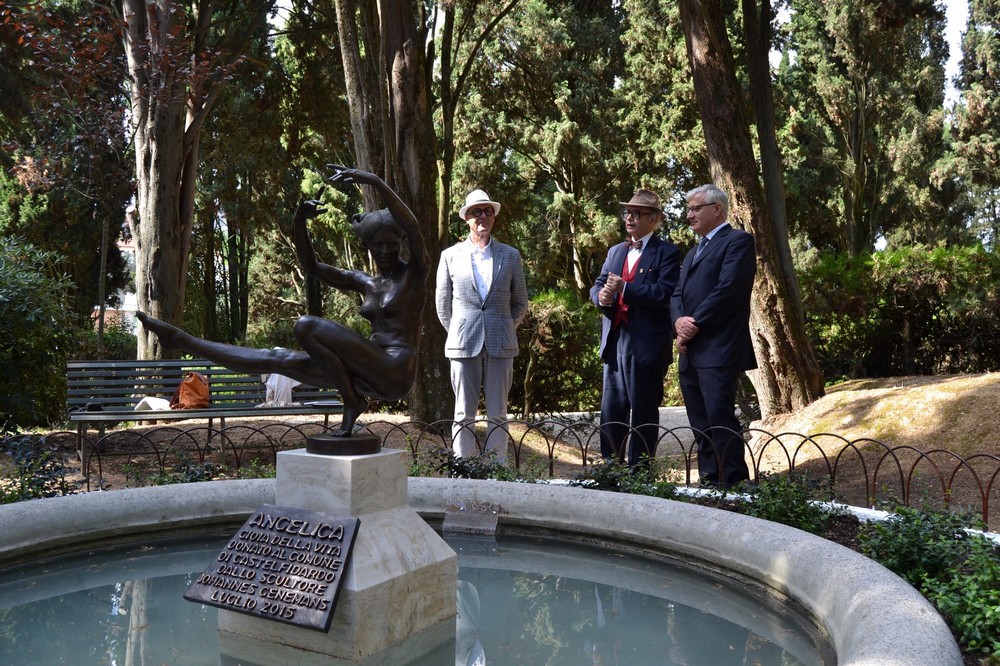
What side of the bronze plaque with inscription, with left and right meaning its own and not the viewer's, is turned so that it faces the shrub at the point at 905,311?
back

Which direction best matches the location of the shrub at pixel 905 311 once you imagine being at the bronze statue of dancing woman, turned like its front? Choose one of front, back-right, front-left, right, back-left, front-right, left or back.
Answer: back

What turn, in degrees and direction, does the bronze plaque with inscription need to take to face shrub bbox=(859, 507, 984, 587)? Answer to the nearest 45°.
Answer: approximately 135° to its left

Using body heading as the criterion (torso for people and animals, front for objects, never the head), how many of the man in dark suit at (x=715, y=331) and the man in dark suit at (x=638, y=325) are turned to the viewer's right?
0

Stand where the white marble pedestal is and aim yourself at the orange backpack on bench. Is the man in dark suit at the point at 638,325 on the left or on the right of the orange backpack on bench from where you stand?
right

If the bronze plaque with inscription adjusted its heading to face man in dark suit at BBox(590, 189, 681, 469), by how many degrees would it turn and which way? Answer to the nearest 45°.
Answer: approximately 180°

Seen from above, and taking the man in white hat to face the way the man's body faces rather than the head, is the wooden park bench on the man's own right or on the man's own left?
on the man's own right

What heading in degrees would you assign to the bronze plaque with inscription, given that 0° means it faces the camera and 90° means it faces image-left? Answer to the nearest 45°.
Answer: approximately 45°

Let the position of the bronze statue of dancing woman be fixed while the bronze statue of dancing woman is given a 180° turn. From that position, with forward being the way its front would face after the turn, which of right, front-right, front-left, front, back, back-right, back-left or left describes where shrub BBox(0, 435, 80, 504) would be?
left

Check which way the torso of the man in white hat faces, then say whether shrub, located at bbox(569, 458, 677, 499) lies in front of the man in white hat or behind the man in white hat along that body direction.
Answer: in front

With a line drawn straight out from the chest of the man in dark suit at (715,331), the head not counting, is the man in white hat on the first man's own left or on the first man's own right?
on the first man's own right

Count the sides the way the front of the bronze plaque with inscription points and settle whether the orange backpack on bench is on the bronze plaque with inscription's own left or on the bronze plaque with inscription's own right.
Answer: on the bronze plaque with inscription's own right
